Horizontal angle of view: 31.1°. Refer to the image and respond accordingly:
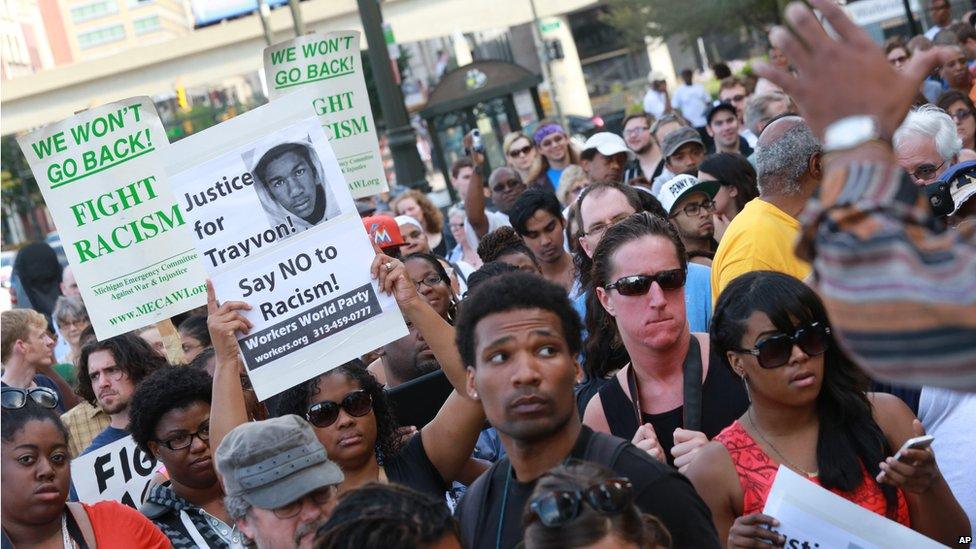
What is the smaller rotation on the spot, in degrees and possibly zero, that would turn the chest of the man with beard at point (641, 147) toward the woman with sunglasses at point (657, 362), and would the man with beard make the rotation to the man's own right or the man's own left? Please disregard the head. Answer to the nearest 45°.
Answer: approximately 45° to the man's own left

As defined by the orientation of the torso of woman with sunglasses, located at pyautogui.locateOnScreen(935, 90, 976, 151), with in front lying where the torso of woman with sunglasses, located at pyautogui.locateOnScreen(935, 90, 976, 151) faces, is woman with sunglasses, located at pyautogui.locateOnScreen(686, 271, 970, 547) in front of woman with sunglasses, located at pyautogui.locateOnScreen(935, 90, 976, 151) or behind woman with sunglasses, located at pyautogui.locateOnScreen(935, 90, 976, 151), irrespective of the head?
in front

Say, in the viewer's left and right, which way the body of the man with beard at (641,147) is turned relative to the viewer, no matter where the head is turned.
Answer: facing the viewer and to the left of the viewer

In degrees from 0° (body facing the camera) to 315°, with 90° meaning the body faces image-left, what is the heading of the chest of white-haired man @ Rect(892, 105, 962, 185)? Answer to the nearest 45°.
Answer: approximately 45°

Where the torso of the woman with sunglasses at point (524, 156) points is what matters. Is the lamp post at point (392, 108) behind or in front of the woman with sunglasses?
behind

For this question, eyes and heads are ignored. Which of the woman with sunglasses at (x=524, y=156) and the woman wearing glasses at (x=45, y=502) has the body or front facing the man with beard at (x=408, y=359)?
the woman with sunglasses

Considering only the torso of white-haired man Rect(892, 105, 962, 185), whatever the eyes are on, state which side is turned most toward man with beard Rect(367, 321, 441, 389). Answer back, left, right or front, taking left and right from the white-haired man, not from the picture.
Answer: front

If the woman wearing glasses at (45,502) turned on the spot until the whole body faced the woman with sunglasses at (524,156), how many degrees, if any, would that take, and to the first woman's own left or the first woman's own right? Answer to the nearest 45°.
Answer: approximately 135° to the first woman's own left

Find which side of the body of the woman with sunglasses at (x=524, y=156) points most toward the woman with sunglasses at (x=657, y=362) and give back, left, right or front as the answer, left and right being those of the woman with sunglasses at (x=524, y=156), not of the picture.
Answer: front

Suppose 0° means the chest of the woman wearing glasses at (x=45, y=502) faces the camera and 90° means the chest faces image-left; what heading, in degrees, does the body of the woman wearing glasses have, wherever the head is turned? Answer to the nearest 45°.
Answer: approximately 0°

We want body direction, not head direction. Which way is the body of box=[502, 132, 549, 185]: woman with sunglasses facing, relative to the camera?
toward the camera

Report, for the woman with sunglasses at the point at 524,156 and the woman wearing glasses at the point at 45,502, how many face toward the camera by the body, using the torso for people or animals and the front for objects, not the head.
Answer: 2
